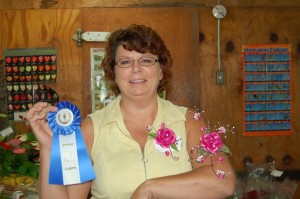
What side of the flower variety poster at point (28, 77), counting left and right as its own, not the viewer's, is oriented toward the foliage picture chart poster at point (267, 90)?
left

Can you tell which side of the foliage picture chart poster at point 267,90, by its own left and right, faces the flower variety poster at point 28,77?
right

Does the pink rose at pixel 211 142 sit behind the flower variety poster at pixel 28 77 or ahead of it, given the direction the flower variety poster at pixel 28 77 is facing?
ahead

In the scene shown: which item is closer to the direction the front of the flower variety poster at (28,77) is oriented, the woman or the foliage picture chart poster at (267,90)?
the woman

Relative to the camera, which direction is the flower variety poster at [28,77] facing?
toward the camera

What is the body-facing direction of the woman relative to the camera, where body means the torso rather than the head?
toward the camera

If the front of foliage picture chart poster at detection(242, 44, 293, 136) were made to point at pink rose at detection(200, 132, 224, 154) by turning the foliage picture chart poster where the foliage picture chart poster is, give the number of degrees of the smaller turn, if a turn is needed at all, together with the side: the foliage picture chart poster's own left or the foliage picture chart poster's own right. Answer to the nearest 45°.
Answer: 0° — it already faces it

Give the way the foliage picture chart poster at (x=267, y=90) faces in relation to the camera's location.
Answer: facing the viewer

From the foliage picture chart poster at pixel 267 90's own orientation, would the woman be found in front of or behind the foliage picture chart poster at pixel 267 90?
in front
